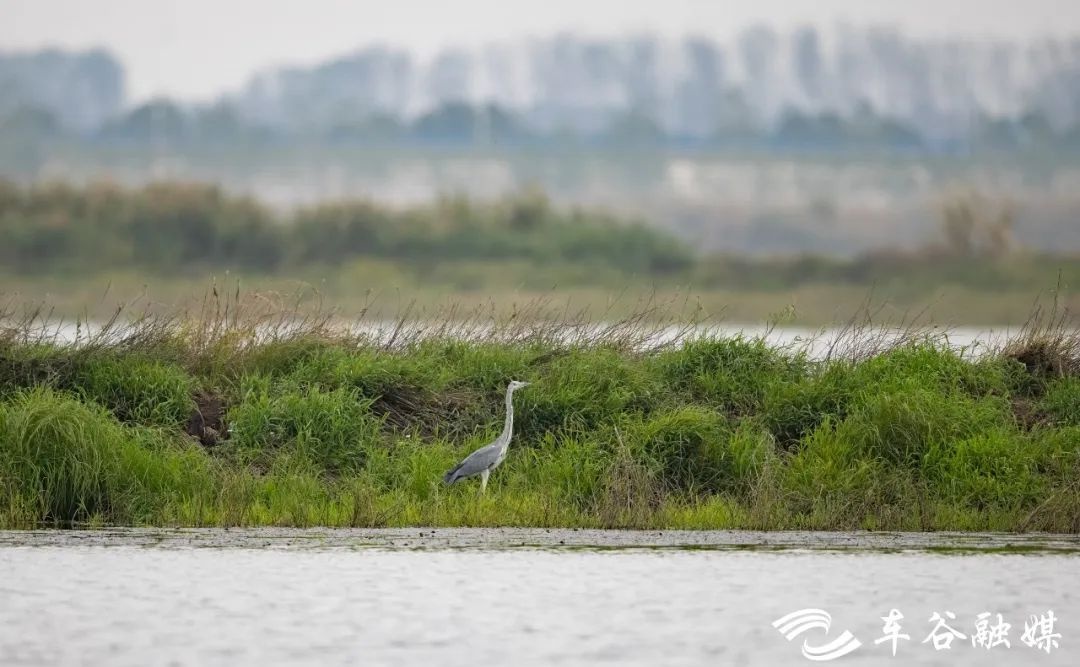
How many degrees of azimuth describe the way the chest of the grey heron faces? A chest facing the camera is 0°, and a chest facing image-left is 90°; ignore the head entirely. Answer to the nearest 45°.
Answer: approximately 270°

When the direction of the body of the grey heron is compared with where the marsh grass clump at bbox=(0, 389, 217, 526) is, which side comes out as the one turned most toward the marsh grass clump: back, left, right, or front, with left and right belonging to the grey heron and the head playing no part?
back
